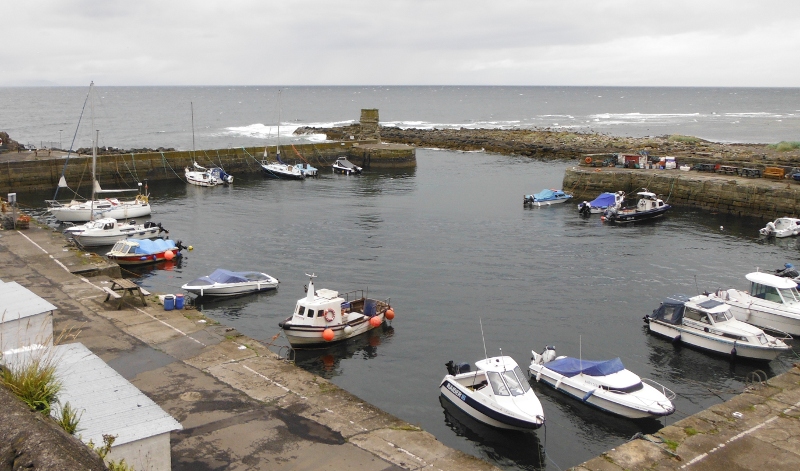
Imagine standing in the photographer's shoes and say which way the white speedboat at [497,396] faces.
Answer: facing the viewer and to the right of the viewer

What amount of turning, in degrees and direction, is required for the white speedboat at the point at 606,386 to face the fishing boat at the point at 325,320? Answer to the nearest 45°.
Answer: approximately 135° to its right

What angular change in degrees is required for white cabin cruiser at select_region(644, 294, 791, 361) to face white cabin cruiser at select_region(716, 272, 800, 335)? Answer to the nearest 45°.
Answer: approximately 90° to its left

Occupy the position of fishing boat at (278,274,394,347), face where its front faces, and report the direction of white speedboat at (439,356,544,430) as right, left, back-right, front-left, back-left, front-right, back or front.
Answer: left

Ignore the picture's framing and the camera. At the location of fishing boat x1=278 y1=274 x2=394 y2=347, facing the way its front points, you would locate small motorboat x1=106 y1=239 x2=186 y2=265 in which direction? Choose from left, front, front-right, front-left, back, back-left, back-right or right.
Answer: right

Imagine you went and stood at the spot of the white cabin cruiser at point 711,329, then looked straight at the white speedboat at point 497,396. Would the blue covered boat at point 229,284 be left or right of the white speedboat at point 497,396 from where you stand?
right

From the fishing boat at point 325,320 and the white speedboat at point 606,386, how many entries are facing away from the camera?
0
